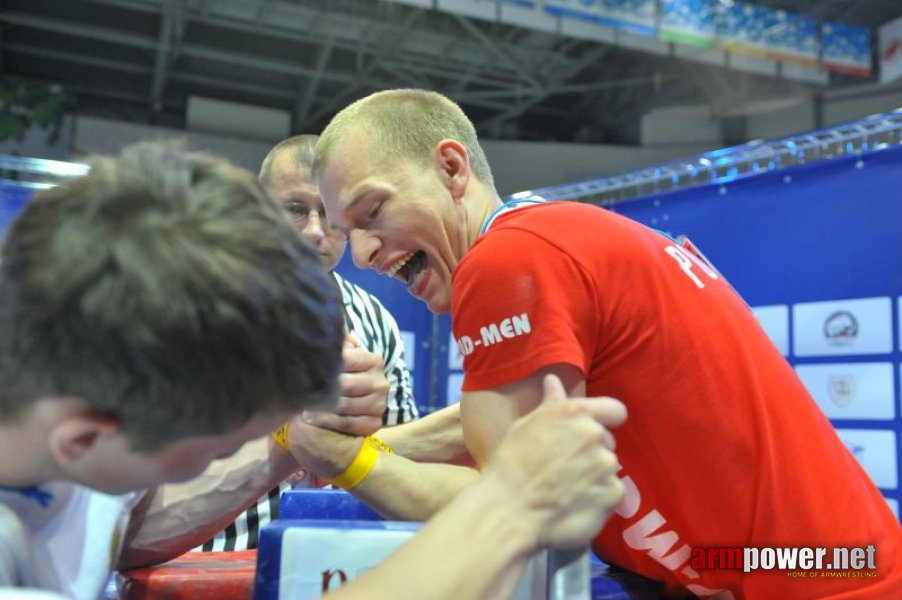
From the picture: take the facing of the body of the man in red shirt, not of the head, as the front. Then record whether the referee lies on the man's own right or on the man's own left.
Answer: on the man's own right

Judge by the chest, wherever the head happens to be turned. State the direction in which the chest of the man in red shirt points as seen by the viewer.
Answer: to the viewer's left

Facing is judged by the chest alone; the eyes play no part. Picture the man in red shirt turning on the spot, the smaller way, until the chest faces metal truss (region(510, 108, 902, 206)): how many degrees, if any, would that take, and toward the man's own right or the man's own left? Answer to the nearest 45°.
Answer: approximately 90° to the man's own right
